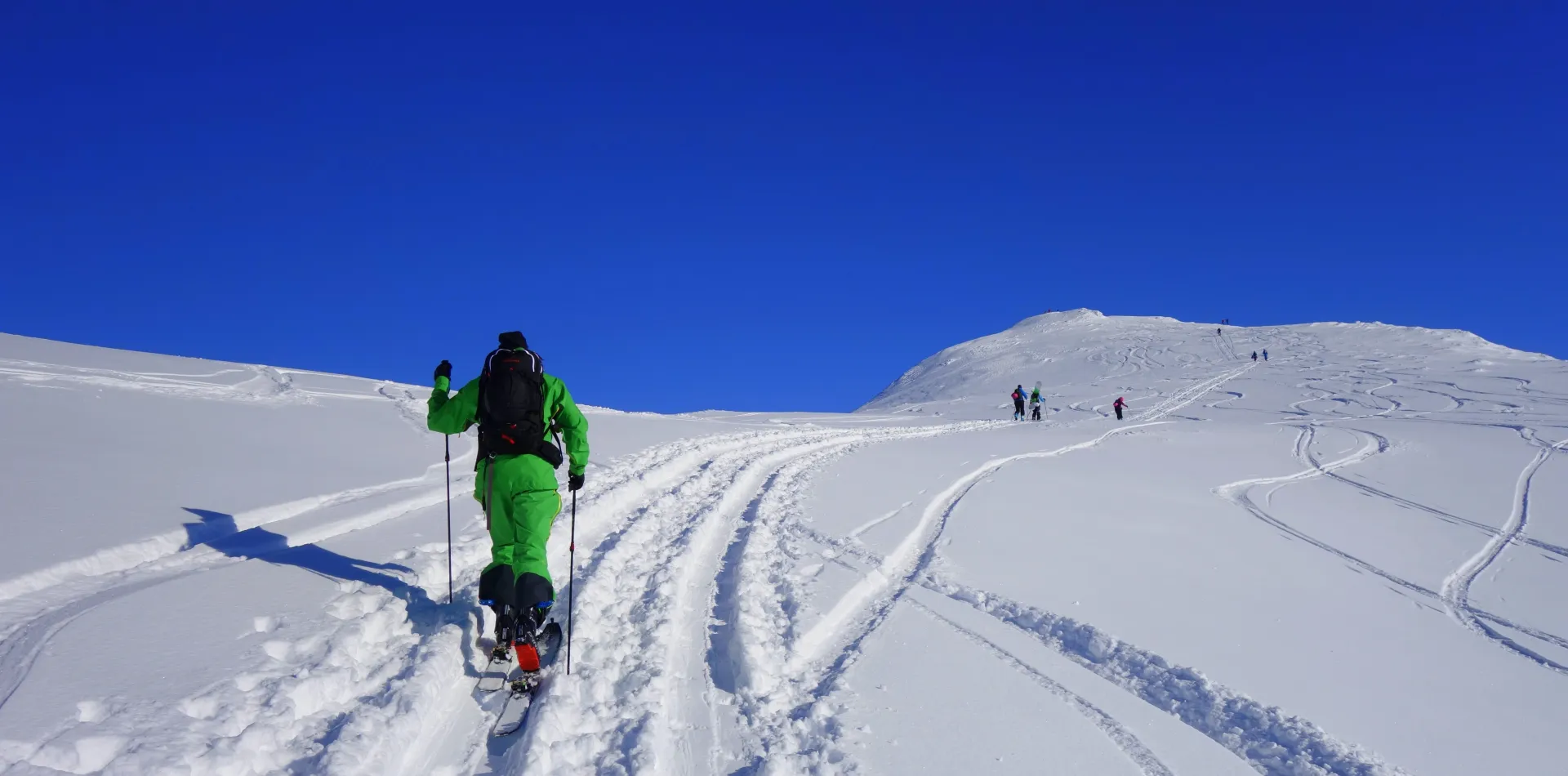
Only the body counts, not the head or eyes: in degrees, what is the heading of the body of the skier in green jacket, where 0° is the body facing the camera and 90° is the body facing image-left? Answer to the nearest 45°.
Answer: approximately 180°

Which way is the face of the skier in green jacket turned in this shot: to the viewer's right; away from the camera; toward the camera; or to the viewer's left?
away from the camera
